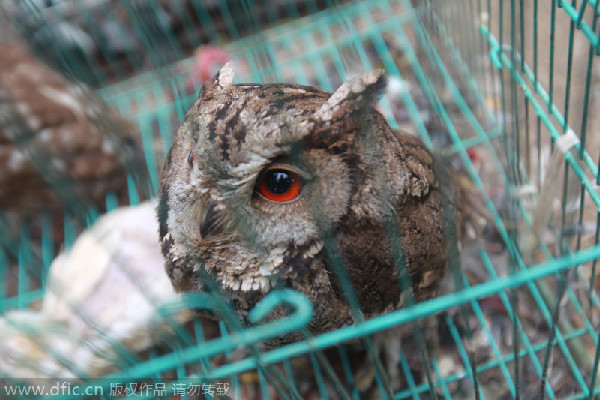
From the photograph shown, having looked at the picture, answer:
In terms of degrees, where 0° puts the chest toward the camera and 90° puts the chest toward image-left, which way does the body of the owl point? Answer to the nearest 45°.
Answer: approximately 45°
